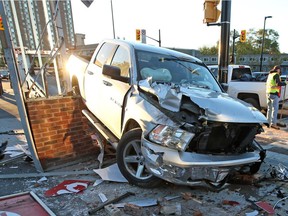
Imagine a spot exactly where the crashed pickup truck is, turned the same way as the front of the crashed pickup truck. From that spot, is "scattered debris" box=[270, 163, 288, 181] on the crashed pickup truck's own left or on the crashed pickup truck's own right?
on the crashed pickup truck's own left

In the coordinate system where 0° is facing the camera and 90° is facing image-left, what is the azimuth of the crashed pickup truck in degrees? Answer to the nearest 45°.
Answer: approximately 315°

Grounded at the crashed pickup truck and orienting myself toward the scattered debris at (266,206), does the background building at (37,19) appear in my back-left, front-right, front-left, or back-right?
back-left

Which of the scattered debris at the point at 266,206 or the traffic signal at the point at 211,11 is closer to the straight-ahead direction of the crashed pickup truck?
the scattered debris

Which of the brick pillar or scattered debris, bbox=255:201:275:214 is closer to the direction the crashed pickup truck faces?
the scattered debris

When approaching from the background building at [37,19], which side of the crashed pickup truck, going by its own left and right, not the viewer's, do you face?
back

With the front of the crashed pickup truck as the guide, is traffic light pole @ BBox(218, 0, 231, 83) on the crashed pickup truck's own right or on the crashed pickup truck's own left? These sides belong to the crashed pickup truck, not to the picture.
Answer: on the crashed pickup truck's own left

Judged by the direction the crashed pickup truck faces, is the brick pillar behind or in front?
behind

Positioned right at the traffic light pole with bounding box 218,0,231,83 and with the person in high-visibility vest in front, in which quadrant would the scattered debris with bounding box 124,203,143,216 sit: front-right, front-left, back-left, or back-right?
back-right
